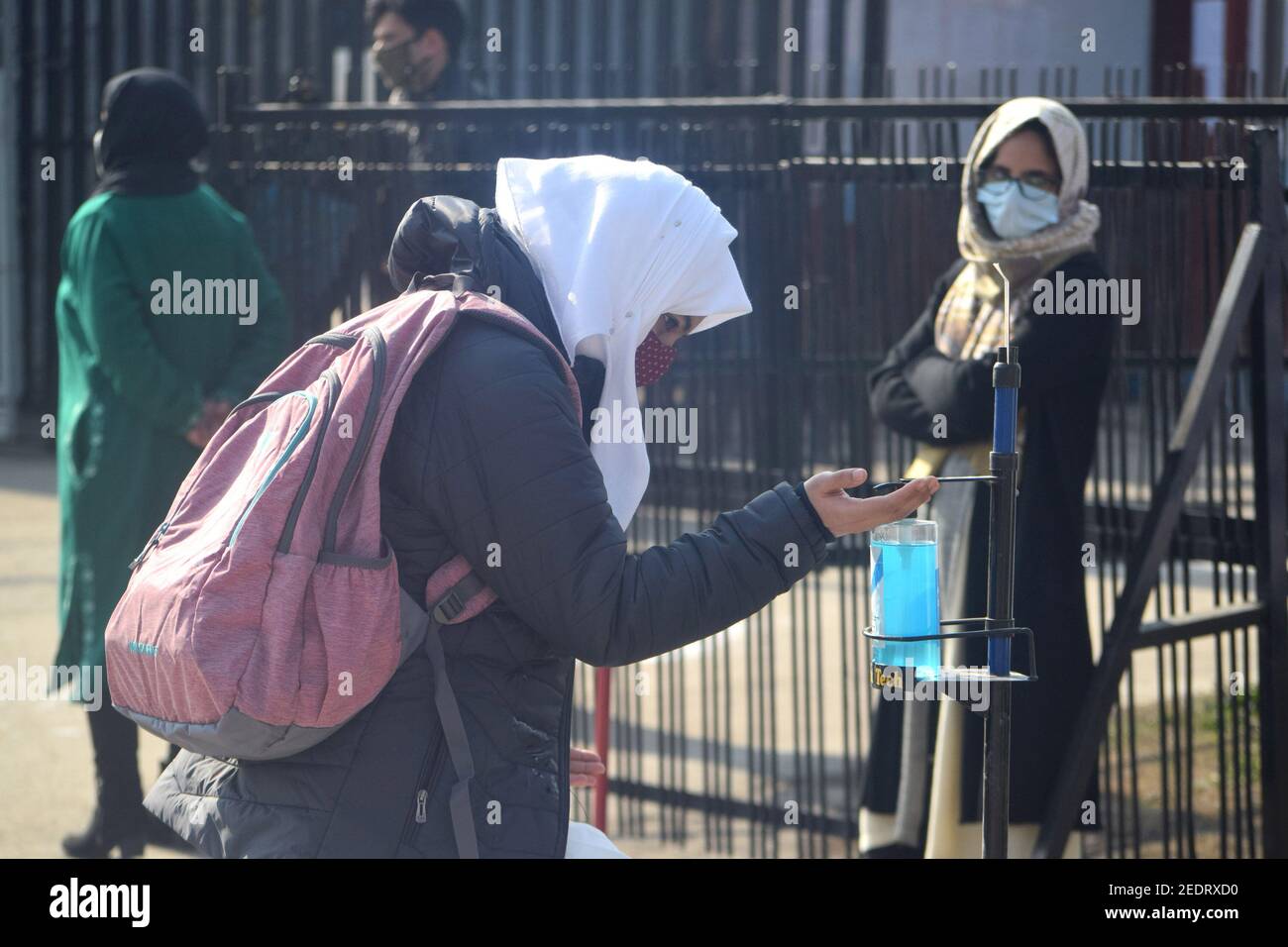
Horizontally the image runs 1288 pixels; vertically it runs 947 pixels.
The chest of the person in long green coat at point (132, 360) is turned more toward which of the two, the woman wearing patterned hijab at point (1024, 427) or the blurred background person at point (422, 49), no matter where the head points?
the blurred background person

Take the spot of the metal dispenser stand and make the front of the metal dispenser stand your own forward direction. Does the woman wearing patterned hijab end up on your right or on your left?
on your right

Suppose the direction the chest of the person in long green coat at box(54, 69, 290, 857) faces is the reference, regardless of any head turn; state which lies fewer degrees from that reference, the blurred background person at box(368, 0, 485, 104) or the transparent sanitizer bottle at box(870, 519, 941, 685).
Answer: the blurred background person

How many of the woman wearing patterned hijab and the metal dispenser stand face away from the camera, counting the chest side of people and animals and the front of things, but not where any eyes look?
0

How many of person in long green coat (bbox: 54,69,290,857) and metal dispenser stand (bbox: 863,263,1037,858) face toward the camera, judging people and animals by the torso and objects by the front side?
0

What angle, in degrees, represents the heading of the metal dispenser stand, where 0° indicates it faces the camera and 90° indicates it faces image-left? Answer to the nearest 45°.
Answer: approximately 90°

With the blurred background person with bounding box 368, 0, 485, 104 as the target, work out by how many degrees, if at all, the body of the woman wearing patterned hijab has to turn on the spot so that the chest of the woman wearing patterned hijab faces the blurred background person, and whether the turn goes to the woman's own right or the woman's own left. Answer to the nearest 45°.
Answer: approximately 90° to the woman's own right
